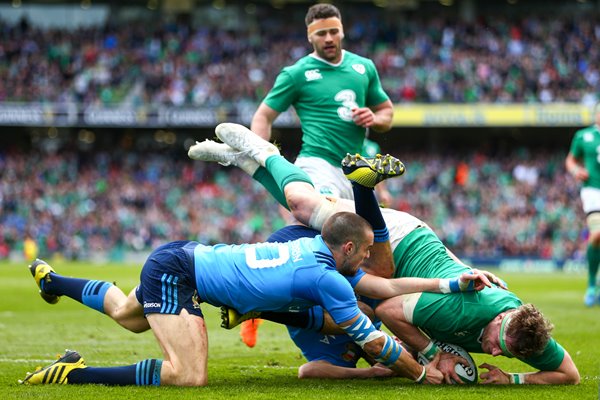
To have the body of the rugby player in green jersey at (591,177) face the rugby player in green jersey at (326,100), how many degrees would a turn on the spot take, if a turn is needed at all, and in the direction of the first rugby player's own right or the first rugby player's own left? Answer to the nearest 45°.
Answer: approximately 45° to the first rugby player's own right

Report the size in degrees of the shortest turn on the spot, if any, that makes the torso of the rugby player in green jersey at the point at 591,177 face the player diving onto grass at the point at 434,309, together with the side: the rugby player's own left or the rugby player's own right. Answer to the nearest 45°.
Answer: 0° — they already face them

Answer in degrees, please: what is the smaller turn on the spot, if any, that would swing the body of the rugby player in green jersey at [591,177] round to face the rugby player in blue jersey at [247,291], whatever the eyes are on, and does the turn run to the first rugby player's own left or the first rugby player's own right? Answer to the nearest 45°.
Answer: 0° — they already face them

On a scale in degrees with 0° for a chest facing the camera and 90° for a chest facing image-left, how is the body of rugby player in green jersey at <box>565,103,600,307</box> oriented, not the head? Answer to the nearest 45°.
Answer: approximately 0°
